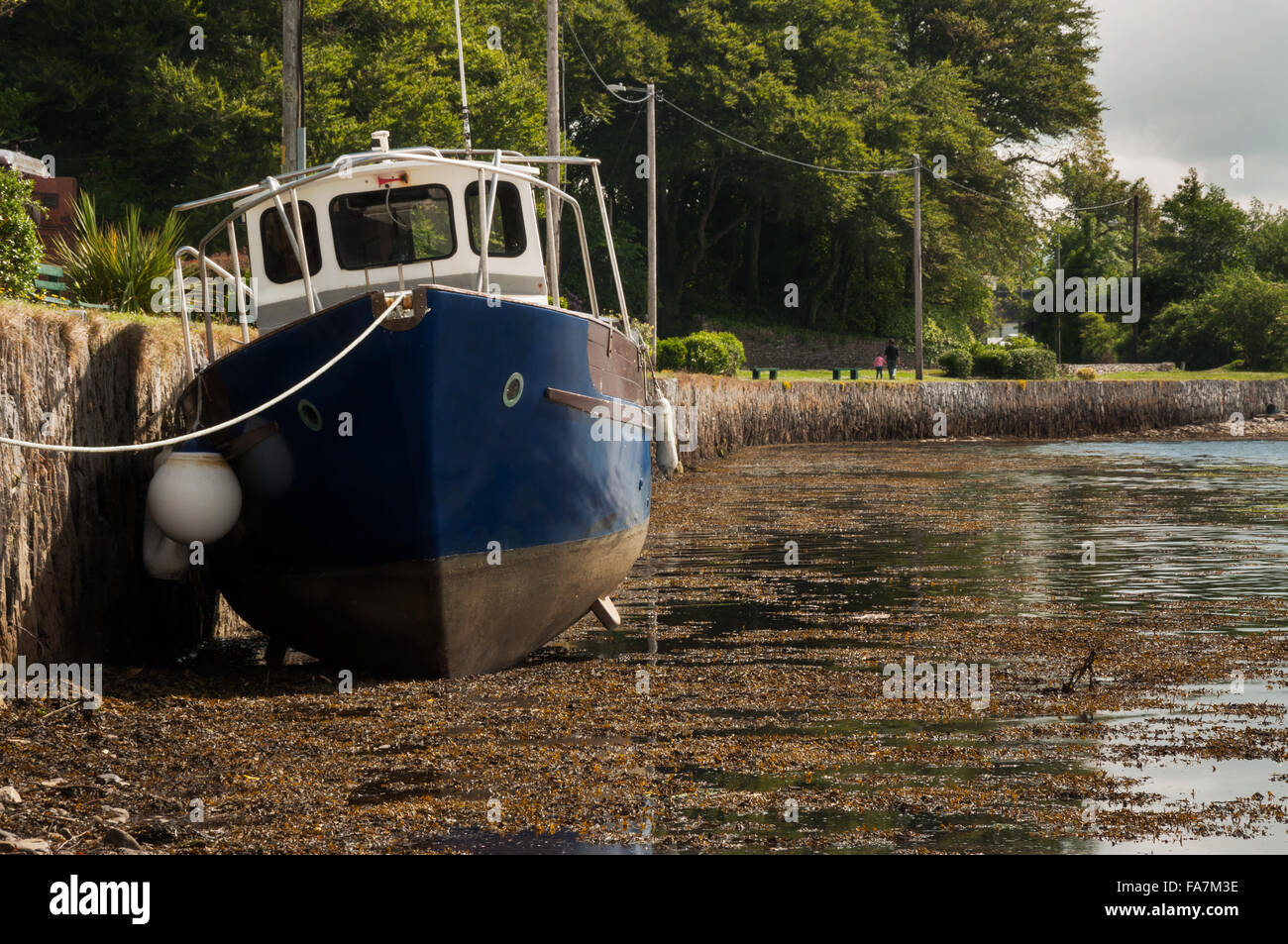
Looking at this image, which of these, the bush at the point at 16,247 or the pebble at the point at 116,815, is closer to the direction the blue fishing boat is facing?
the pebble

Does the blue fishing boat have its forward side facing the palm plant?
no

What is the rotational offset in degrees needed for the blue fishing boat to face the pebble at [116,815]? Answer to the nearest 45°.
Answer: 0° — it already faces it

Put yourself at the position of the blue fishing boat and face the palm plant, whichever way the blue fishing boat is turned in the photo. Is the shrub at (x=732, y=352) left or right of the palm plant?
right

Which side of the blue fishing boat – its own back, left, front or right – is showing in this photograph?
front

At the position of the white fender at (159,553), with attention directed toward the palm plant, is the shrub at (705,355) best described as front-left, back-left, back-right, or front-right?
front-right

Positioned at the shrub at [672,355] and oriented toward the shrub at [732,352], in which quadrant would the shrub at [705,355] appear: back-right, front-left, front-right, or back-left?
front-right

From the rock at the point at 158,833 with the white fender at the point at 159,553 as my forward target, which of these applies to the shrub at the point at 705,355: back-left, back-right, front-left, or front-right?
front-right

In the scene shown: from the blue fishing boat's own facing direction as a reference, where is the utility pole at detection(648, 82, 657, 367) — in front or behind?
behind

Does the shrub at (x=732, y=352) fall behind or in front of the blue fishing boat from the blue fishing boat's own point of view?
behind

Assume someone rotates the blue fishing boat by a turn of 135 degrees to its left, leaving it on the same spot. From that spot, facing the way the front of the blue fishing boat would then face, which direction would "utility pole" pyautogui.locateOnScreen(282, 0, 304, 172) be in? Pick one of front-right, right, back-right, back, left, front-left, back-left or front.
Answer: front-left

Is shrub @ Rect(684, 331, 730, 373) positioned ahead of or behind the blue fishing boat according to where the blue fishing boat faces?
behind
